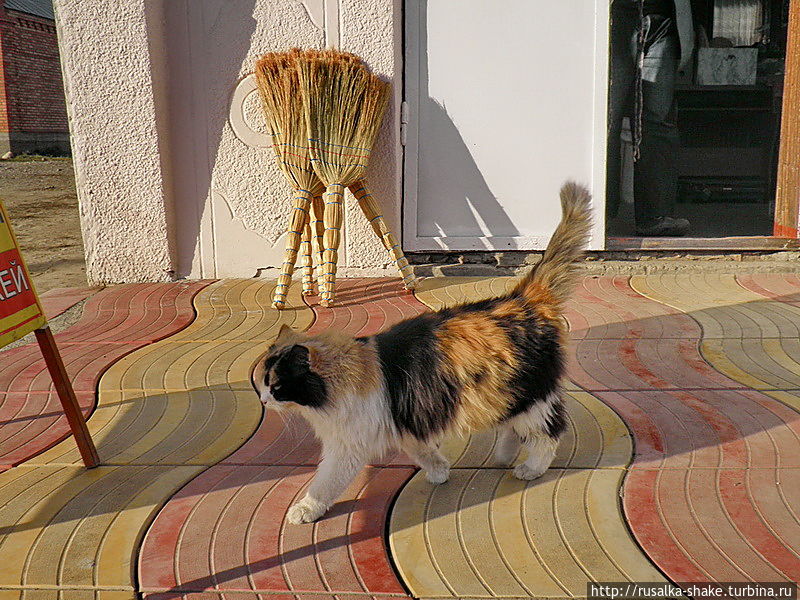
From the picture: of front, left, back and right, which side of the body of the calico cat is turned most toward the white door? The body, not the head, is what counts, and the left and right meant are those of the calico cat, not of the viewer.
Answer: right

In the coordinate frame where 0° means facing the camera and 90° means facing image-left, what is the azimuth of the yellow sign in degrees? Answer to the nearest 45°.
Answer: approximately 0°

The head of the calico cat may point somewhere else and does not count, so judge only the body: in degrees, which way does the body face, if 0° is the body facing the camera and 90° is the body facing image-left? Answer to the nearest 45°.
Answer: approximately 90°

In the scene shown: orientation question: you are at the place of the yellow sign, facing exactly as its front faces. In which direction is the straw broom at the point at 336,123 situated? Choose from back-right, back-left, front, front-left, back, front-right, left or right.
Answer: back-left

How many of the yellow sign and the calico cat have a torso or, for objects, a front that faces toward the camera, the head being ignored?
1

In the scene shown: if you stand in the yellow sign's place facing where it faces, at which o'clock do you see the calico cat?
The calico cat is roughly at 10 o'clock from the yellow sign.

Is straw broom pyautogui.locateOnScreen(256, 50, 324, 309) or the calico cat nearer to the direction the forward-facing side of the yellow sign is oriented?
the calico cat

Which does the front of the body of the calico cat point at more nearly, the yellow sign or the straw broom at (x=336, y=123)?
the yellow sign

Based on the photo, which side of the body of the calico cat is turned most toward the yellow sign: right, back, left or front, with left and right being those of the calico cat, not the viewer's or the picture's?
front

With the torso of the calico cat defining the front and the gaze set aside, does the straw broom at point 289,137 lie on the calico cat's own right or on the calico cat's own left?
on the calico cat's own right

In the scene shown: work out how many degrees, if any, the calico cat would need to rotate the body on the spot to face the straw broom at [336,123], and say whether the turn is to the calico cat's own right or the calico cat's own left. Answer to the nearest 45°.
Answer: approximately 90° to the calico cat's own right

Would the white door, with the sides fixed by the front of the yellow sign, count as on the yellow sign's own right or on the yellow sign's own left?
on the yellow sign's own left
